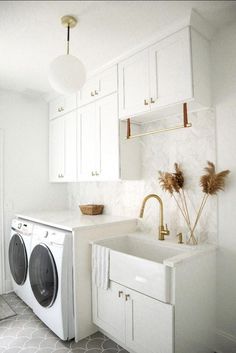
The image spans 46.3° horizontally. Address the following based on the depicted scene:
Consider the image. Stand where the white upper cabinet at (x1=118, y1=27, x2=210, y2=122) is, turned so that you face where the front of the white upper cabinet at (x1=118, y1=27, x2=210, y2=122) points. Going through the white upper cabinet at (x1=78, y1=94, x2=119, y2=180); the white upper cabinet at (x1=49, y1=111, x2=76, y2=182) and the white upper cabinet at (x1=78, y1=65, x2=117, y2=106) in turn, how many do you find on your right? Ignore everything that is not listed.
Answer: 3

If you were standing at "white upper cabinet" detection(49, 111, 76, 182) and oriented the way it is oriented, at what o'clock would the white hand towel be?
The white hand towel is roughly at 10 o'clock from the white upper cabinet.

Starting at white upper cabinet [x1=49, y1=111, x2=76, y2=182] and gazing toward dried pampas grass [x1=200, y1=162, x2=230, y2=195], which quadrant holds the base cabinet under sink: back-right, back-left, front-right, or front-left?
front-right

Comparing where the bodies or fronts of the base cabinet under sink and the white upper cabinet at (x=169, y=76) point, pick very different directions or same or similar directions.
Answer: same or similar directions

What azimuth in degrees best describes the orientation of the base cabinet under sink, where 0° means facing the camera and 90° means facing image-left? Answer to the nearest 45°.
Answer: approximately 45°

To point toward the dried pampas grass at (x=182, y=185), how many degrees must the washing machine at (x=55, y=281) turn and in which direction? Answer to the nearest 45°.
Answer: approximately 135° to its left

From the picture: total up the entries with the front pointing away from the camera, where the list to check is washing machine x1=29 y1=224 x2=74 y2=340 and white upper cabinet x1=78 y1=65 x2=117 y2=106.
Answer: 0

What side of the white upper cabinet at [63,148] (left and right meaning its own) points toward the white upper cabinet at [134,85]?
left

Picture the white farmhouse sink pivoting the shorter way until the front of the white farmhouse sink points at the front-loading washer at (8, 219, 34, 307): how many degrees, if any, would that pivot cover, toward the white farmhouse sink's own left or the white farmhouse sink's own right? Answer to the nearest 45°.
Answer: approximately 90° to the white farmhouse sink's own right

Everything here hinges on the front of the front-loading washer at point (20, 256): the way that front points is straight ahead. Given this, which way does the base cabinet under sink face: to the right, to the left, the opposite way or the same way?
the same way

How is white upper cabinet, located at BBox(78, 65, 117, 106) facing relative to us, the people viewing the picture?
facing the viewer and to the left of the viewer

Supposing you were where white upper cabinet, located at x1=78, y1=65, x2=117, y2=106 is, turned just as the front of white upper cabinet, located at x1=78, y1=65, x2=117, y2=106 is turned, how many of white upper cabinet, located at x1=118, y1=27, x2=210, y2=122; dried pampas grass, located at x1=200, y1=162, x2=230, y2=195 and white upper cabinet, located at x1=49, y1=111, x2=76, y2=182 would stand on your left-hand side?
2

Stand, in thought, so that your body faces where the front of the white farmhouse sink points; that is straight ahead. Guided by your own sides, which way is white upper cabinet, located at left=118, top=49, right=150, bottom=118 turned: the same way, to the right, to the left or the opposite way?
the same way

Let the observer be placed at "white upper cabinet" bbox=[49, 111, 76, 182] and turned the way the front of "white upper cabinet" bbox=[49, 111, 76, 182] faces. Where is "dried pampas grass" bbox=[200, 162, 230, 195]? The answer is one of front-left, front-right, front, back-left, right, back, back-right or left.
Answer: left
